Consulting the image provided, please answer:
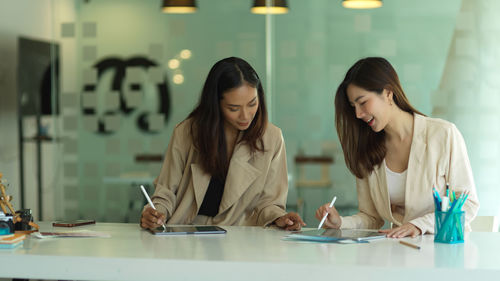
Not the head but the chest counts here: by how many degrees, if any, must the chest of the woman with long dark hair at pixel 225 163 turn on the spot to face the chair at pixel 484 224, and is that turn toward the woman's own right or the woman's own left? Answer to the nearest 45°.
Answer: approximately 90° to the woman's own left

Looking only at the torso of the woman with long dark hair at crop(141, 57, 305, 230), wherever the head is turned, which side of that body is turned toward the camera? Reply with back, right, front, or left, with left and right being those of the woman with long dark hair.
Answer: front

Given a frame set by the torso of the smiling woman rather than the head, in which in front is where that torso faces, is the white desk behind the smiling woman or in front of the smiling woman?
in front

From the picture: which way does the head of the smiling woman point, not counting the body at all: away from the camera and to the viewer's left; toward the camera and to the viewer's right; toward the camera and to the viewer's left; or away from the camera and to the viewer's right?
toward the camera and to the viewer's left

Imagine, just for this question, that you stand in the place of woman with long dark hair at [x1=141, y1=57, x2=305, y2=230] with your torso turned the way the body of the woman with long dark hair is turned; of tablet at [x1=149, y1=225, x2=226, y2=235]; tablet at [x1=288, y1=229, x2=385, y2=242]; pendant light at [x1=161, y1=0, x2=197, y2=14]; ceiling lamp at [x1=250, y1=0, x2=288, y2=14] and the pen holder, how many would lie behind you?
2

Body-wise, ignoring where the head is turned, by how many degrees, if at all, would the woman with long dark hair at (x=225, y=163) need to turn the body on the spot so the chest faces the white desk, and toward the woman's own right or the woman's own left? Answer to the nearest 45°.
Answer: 0° — they already face it

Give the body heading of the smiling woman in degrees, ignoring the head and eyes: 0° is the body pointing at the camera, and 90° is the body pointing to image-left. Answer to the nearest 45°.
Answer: approximately 45°

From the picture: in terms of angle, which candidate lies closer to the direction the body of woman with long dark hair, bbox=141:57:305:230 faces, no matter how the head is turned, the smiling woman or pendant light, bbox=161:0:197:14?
the smiling woman

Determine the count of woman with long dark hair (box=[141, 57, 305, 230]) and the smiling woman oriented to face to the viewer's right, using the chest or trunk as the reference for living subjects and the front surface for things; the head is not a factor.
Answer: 0

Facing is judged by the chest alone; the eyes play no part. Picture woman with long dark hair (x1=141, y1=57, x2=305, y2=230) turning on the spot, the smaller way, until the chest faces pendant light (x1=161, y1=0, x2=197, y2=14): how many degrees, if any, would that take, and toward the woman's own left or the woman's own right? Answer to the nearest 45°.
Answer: approximately 180°

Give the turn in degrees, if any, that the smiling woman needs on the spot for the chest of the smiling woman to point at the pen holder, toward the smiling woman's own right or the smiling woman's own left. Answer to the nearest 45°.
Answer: approximately 45° to the smiling woman's own left

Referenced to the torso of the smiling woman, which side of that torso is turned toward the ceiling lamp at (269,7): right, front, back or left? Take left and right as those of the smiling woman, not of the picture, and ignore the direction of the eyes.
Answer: right

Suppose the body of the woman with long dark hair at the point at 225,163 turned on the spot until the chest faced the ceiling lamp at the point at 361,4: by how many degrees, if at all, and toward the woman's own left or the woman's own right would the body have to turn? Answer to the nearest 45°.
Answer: approximately 135° to the woman's own left
